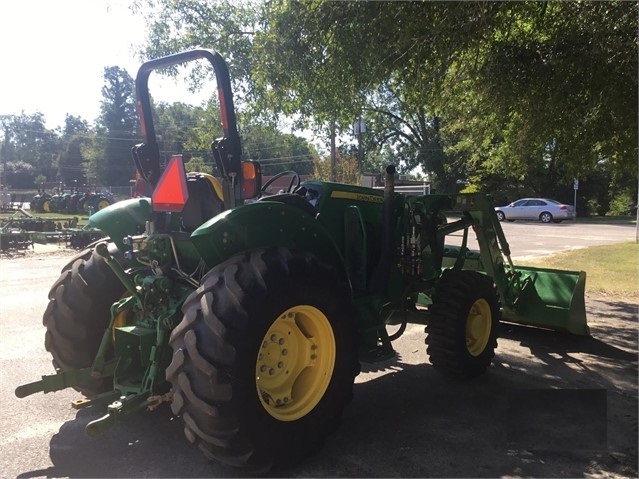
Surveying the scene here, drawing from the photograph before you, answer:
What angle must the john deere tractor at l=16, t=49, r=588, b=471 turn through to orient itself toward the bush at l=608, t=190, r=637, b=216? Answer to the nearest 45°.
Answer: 0° — it already faces it

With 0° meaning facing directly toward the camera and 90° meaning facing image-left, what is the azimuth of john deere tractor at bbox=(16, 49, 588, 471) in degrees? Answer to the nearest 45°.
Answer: approximately 225°

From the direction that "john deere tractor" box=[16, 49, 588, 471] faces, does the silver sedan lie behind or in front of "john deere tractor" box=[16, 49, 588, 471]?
in front

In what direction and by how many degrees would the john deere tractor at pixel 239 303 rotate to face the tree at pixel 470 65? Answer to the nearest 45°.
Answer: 0° — it already faces it
